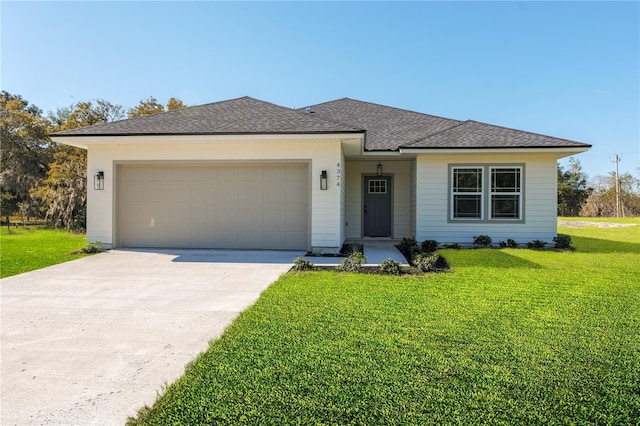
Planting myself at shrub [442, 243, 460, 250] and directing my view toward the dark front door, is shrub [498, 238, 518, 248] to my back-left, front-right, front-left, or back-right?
back-right

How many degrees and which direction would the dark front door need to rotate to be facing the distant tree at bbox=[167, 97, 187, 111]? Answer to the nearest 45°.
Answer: approximately 135° to its right

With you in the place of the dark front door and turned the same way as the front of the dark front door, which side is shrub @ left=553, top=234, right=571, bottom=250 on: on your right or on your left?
on your left

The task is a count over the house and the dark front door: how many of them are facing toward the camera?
2

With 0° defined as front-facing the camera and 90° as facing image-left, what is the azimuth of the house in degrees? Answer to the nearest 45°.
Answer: approximately 0°

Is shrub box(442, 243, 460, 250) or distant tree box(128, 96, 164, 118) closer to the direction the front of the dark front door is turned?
the shrub

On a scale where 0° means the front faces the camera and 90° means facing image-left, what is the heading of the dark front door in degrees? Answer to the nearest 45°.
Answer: approximately 0°

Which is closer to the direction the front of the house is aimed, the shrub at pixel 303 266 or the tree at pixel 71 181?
the shrub

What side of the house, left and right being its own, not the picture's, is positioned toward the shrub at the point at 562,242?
left

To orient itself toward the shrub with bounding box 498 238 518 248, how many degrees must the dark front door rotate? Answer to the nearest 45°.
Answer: approximately 45° to its left

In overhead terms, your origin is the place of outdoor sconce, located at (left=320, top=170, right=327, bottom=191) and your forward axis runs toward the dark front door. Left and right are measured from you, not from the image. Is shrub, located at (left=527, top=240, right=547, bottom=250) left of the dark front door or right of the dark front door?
right
